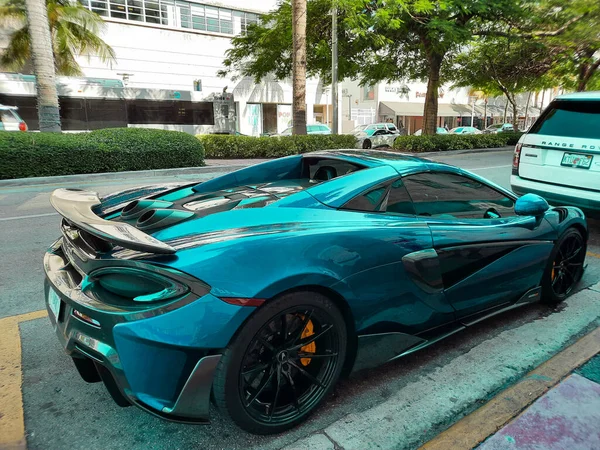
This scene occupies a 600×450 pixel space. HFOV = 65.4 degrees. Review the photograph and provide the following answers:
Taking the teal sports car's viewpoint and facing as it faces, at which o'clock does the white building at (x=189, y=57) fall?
The white building is roughly at 10 o'clock from the teal sports car.

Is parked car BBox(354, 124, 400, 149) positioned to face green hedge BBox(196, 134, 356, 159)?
yes

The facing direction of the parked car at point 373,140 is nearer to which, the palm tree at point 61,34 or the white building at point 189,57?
the palm tree

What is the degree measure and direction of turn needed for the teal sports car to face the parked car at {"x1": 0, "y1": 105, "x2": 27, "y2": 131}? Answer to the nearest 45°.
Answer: approximately 90° to its left

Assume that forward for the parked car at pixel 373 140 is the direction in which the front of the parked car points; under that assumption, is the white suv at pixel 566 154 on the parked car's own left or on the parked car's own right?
on the parked car's own left

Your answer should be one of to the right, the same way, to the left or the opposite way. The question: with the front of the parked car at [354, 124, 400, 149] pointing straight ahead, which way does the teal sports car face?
the opposite way

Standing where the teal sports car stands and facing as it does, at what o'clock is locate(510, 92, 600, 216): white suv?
The white suv is roughly at 12 o'clock from the teal sports car.

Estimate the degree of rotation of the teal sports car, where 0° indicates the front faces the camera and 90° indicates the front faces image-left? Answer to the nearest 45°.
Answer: approximately 225°

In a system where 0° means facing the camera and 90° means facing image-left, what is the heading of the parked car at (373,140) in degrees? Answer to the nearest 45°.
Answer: approximately 45°

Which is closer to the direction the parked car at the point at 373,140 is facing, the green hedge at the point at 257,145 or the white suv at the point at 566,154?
the green hedge

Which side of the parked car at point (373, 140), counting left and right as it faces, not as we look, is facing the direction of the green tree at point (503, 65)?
back
